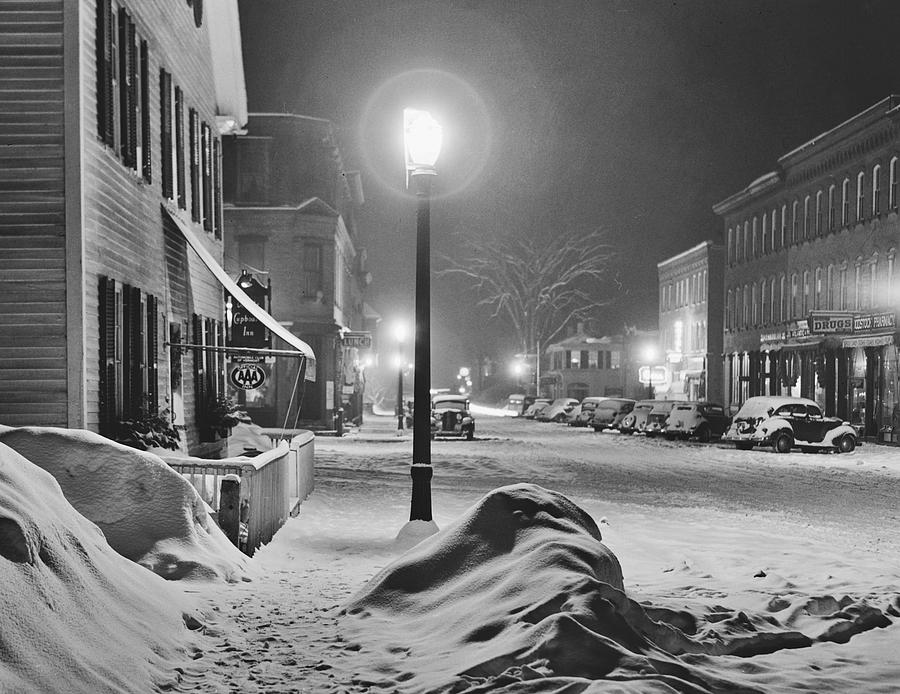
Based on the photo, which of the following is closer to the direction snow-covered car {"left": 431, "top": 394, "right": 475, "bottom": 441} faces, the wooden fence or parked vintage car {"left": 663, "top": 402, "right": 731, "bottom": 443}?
the wooden fence

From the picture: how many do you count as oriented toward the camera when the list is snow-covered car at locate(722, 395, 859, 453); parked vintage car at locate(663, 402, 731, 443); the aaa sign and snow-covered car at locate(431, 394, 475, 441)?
2

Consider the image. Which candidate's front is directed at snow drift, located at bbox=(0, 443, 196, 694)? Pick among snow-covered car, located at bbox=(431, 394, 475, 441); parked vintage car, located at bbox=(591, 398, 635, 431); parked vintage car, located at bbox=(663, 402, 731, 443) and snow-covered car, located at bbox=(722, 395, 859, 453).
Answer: snow-covered car, located at bbox=(431, 394, 475, 441)

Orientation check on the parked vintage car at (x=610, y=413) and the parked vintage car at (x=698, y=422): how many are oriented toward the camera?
0

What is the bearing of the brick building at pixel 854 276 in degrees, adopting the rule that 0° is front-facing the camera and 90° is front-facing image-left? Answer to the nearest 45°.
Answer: approximately 45°

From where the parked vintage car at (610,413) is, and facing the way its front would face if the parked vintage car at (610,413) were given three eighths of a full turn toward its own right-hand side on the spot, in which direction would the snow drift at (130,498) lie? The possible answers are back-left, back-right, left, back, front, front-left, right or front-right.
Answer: front

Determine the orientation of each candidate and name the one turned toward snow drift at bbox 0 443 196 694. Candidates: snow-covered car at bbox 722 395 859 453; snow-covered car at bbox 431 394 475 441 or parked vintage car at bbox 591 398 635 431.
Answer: snow-covered car at bbox 431 394 475 441

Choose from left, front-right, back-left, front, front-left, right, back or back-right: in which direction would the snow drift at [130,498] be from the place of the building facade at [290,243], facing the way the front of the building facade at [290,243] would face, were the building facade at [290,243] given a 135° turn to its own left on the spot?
back

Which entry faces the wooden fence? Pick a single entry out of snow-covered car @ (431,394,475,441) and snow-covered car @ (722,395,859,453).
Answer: snow-covered car @ (431,394,475,441)

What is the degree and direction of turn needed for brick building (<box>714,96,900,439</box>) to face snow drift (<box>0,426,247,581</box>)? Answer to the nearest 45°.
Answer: approximately 45° to its left

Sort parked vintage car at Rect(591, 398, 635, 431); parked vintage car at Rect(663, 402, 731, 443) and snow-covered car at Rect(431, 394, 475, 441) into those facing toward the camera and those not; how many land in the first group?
1

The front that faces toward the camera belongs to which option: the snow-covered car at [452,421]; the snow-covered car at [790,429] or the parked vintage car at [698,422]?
the snow-covered car at [452,421]

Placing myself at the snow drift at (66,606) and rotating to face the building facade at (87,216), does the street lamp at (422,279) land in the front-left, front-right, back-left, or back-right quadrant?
front-right

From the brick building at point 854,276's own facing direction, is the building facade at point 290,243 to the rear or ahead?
ahead

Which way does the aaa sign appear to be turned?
toward the camera

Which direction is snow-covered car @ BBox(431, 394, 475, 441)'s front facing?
toward the camera
